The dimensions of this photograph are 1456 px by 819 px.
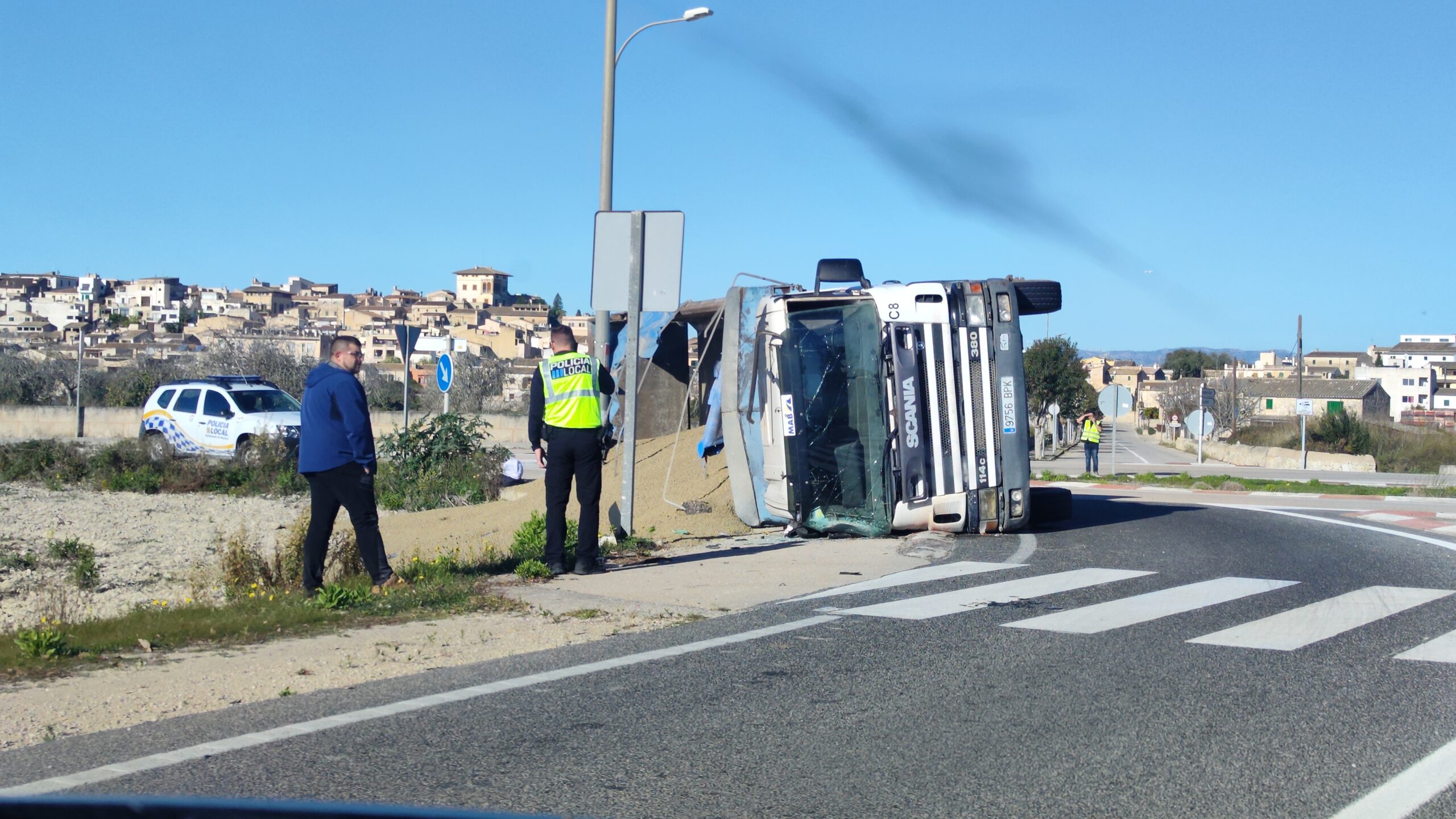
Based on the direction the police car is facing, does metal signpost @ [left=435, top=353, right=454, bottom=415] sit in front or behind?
in front

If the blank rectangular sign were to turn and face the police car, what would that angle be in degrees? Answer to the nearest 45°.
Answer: approximately 45° to its left

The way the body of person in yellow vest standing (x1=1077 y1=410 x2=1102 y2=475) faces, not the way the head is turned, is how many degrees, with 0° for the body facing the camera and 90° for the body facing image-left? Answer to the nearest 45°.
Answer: approximately 0°

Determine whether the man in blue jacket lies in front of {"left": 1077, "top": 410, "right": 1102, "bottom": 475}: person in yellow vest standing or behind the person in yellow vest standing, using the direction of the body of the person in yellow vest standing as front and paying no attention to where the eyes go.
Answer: in front

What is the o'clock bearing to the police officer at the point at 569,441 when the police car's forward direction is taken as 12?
The police officer is roughly at 1 o'clock from the police car.

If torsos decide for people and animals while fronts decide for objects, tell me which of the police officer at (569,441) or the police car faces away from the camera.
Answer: the police officer

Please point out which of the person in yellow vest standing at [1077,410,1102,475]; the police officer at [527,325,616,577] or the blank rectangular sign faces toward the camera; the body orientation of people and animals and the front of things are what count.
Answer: the person in yellow vest standing

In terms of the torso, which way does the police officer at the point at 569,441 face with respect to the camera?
away from the camera

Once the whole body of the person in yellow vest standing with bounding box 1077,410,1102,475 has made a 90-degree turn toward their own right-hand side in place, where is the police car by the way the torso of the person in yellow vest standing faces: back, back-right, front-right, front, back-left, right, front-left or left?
front-left

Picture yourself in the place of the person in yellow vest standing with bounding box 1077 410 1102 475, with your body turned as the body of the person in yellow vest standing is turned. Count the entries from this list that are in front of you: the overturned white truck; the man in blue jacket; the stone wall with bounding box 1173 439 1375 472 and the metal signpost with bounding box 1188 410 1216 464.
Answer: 2

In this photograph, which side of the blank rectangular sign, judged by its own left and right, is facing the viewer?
back

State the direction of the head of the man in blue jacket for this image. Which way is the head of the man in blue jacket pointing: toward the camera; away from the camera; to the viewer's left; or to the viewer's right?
to the viewer's right

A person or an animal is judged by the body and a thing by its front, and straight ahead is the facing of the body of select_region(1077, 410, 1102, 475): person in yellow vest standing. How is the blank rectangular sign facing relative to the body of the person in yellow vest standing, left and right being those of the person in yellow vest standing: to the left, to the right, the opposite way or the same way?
the opposite way
